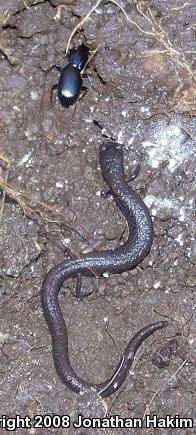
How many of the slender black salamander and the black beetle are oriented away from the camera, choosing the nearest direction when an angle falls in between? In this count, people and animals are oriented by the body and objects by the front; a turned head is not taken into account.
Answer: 2

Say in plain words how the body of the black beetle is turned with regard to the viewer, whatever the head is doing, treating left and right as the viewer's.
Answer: facing away from the viewer

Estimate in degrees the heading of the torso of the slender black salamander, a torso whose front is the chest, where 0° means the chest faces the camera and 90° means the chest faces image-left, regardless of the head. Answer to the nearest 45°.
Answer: approximately 180°

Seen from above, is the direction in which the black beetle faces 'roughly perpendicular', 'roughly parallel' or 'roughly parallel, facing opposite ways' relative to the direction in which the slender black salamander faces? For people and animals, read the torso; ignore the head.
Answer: roughly parallel
